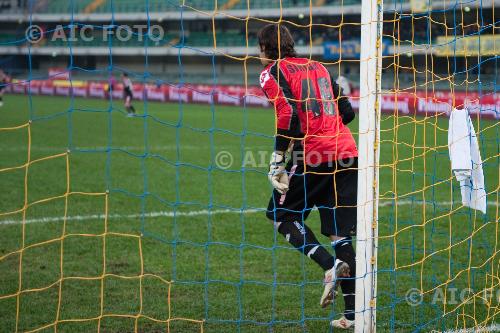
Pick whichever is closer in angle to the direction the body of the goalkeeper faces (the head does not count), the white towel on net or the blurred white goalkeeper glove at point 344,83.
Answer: the blurred white goalkeeper glove

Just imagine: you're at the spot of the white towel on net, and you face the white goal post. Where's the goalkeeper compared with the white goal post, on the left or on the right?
right

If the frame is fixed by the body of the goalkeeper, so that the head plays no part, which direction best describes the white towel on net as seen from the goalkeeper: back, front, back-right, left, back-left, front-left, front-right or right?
back-right

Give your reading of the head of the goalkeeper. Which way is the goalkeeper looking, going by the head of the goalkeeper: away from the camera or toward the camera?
away from the camera

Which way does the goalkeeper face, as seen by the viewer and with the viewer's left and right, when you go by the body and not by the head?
facing away from the viewer and to the left of the viewer

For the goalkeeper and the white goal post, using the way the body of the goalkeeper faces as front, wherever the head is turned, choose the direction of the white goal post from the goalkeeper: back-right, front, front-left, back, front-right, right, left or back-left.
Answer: back

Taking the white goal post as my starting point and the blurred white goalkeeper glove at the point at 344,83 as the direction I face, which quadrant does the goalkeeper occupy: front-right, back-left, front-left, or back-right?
front-left
